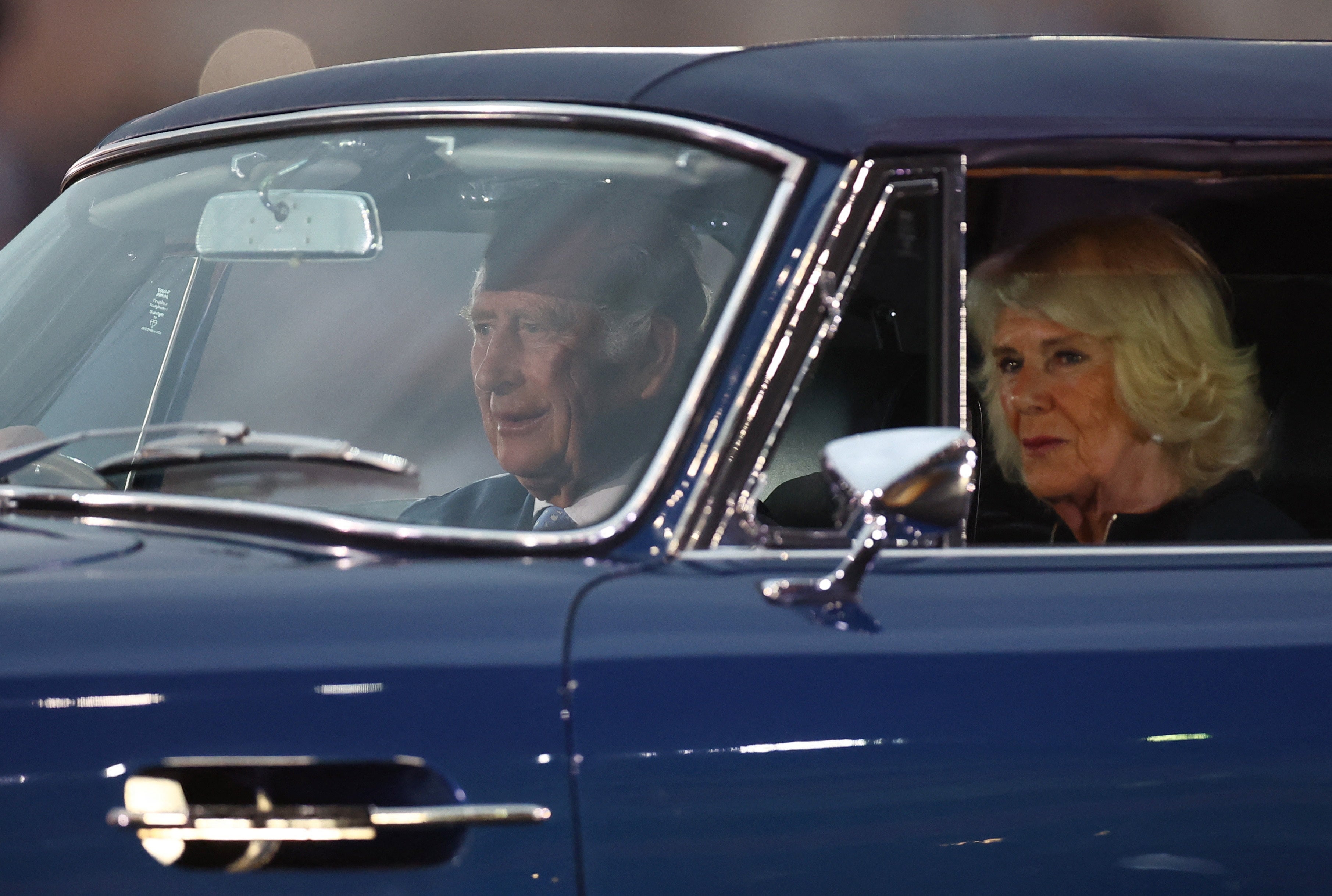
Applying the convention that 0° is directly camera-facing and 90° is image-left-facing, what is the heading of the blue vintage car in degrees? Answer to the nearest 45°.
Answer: approximately 45°

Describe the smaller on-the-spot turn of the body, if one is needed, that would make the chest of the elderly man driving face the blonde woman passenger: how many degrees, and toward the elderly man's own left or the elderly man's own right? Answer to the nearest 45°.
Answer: approximately 135° to the elderly man's own left

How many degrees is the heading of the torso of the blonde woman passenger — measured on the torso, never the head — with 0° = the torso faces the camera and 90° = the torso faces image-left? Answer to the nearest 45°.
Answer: approximately 45°
